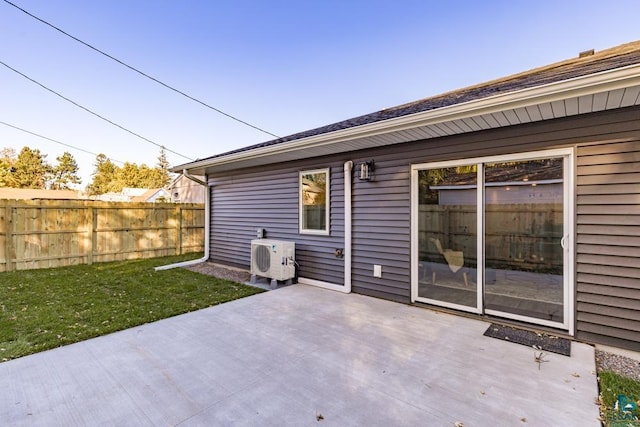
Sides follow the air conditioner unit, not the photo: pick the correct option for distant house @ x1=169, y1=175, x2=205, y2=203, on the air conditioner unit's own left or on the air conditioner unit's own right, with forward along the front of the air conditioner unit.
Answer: on the air conditioner unit's own right

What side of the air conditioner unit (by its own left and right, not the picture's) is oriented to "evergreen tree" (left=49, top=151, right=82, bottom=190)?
right

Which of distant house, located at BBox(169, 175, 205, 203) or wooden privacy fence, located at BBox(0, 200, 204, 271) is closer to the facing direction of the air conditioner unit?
the wooden privacy fence

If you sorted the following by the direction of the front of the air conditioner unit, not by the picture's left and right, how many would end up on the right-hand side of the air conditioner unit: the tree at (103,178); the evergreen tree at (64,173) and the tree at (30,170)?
3

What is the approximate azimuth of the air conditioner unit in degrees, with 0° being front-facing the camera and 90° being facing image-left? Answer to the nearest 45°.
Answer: approximately 45°

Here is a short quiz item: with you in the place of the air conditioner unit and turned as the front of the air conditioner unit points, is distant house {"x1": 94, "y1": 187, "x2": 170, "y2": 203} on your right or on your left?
on your right

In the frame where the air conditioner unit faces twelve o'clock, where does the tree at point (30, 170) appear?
The tree is roughly at 3 o'clock from the air conditioner unit.

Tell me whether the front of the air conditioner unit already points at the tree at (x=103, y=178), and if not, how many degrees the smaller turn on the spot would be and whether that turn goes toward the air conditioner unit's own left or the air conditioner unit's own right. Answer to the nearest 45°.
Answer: approximately 90° to the air conditioner unit's own right

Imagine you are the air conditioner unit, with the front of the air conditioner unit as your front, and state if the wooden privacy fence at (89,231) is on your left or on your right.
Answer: on your right
